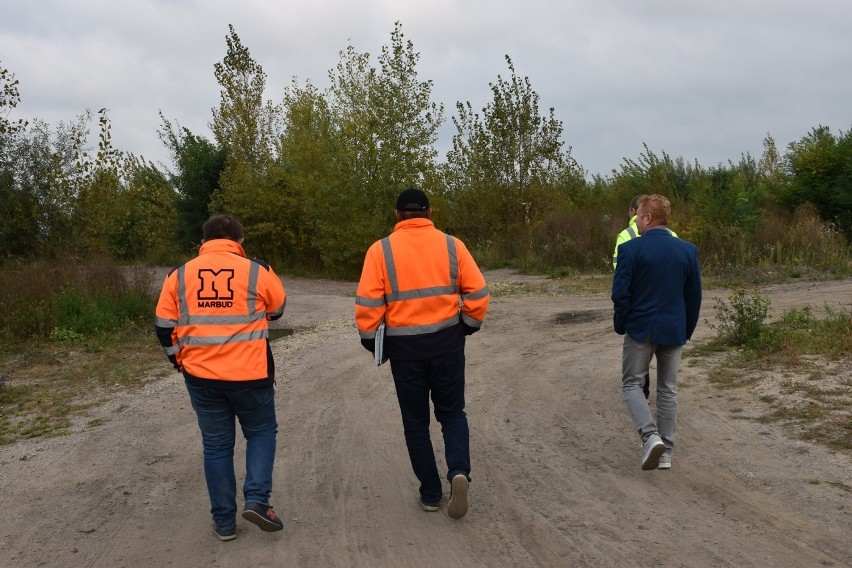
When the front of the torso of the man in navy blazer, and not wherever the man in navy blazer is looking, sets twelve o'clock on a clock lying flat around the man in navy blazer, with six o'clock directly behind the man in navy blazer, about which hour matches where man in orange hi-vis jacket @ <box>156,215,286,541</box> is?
The man in orange hi-vis jacket is roughly at 8 o'clock from the man in navy blazer.

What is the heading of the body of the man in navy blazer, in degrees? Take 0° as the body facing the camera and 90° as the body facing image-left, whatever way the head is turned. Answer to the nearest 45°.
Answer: approximately 180°

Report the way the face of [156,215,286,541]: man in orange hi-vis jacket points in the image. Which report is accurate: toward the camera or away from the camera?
away from the camera

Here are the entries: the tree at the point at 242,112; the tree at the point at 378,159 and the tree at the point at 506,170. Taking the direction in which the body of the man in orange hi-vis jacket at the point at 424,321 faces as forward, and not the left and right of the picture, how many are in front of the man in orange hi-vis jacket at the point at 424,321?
3

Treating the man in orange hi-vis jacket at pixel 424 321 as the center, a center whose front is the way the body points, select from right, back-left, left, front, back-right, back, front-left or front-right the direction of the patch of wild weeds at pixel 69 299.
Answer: front-left

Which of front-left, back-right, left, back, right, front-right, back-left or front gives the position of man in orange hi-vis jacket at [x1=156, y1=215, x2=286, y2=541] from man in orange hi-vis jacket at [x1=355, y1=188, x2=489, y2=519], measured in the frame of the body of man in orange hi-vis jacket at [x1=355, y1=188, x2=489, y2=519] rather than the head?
left

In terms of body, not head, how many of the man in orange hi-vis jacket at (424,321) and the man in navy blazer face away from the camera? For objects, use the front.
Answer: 2

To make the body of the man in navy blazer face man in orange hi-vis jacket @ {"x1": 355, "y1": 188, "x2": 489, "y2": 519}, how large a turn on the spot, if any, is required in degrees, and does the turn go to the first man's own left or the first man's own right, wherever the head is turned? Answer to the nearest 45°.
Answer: approximately 135° to the first man's own left

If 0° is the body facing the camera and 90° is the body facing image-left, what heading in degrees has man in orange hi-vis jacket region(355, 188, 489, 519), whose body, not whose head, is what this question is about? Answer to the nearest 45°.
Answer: approximately 180°

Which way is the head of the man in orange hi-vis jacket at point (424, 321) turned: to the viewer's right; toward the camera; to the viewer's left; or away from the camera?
away from the camera

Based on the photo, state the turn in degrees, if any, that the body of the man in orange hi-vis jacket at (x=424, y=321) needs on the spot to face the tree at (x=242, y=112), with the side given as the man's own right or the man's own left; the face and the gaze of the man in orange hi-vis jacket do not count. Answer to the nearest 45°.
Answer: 0° — they already face it

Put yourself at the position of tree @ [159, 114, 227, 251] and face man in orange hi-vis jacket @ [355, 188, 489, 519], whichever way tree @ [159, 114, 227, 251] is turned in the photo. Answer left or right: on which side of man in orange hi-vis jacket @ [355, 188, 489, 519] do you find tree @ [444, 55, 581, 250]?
left
